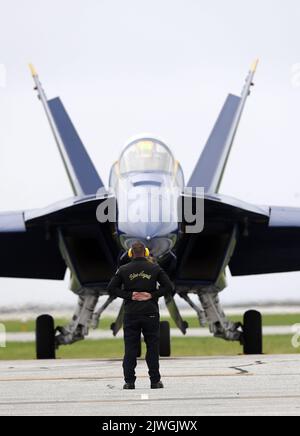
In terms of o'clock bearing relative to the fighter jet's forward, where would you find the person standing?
The person standing is roughly at 12 o'clock from the fighter jet.

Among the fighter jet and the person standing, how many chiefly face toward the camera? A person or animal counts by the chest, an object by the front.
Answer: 1

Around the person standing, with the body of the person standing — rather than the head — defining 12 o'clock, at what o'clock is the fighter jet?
The fighter jet is roughly at 12 o'clock from the person standing.

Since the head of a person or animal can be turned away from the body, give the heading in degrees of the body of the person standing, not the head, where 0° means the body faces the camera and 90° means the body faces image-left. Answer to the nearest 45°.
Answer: approximately 180°

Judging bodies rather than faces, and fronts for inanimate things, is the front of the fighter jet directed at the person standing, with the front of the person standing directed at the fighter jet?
yes

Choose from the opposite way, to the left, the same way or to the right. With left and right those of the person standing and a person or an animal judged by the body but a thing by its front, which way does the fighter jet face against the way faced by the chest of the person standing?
the opposite way

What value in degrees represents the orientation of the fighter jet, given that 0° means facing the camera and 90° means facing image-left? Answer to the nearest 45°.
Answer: approximately 0°
